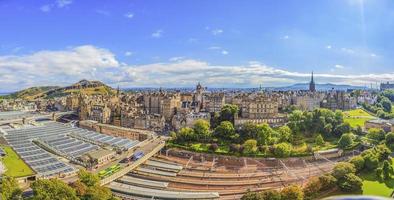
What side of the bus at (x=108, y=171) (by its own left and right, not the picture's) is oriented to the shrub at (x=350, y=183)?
left

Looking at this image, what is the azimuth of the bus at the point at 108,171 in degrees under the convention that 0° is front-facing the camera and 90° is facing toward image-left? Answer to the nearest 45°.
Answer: approximately 45°

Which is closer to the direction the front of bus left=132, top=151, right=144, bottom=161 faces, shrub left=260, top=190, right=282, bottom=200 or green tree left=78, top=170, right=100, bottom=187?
the green tree

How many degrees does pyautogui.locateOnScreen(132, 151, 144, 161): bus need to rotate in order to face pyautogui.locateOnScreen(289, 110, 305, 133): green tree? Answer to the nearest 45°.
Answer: approximately 135° to its left

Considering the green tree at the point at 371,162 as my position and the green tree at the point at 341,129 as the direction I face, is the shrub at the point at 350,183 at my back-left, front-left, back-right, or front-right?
back-left

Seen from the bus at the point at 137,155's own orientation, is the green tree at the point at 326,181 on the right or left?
on its left

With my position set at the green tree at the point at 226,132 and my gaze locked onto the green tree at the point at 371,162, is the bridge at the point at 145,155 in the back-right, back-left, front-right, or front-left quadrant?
back-right
